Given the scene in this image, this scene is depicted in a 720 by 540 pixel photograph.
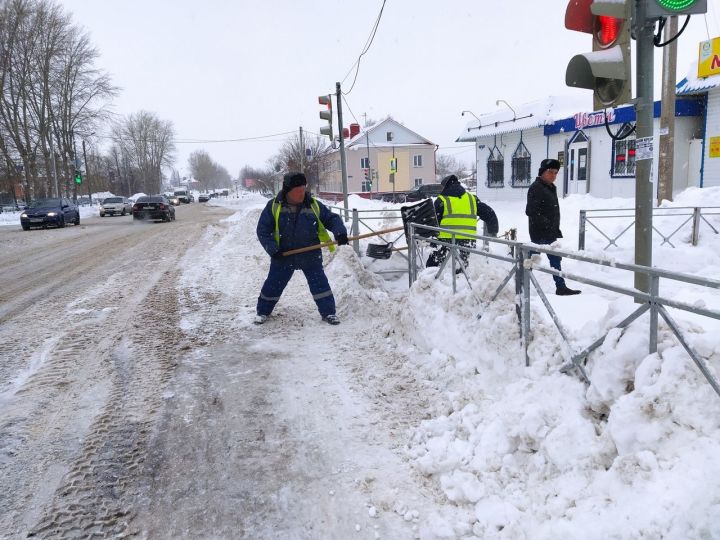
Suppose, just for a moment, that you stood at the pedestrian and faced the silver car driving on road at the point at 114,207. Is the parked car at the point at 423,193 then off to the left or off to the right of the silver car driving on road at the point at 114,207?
right

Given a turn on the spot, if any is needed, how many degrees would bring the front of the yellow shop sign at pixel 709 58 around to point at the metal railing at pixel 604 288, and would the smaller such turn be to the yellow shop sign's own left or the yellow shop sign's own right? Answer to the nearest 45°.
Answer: approximately 45° to the yellow shop sign's own left

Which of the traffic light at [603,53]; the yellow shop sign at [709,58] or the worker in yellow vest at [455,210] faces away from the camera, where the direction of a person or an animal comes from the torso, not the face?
the worker in yellow vest

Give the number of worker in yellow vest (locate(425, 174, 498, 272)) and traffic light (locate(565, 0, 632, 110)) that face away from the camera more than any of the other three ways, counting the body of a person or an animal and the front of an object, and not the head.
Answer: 1

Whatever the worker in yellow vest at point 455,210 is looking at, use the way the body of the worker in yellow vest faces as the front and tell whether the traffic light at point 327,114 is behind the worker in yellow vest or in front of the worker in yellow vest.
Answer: in front

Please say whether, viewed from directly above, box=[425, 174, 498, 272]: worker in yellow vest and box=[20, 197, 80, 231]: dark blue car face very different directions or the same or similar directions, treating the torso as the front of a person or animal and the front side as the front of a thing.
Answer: very different directions

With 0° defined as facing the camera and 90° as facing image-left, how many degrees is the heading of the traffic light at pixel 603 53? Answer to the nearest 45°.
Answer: approximately 45°

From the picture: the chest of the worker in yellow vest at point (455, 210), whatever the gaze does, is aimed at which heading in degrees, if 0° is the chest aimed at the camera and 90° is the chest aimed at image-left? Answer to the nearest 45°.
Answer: approximately 180°

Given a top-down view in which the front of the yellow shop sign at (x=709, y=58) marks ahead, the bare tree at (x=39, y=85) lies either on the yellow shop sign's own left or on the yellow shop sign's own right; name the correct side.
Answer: on the yellow shop sign's own right

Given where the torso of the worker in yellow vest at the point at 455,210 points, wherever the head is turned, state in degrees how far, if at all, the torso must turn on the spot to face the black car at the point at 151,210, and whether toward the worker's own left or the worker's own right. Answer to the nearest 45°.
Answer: approximately 45° to the worker's own left

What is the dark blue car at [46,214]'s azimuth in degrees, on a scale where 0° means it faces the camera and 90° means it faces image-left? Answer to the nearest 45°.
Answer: approximately 45°
